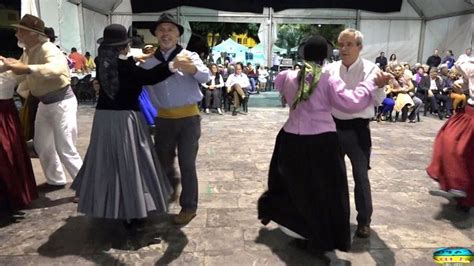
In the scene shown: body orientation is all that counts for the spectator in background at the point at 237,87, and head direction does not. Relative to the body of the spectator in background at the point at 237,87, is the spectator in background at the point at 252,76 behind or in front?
behind

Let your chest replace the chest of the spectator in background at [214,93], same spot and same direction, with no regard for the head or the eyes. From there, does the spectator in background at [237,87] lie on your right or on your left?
on your left

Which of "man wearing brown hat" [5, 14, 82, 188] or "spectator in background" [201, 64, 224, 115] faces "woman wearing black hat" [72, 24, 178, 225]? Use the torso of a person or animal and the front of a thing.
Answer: the spectator in background

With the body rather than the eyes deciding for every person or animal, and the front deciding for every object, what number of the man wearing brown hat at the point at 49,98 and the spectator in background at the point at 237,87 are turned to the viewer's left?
1

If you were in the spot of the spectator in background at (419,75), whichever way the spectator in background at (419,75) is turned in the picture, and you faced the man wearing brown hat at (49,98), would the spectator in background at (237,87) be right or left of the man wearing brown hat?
right

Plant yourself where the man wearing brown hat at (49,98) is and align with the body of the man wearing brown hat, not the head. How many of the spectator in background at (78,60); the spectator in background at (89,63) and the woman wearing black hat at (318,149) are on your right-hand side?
2

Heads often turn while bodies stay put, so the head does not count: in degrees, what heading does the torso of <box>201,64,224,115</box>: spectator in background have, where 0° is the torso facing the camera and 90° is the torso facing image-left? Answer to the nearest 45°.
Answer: approximately 0°

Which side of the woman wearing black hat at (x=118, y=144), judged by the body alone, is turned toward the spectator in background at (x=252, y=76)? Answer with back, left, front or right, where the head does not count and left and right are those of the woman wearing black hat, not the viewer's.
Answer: front

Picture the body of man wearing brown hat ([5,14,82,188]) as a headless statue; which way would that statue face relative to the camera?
to the viewer's left

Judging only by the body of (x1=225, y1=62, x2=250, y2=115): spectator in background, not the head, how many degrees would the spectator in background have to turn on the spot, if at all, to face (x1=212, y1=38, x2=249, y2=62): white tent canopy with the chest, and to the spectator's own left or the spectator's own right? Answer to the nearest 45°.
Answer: approximately 180°

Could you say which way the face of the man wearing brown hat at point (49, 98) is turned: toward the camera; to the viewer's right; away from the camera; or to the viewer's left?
to the viewer's left

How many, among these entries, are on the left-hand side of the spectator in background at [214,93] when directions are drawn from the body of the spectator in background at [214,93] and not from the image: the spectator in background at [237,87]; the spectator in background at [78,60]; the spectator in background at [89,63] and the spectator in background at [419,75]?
2

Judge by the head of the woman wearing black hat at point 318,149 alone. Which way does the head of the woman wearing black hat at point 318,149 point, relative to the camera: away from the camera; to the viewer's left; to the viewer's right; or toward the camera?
away from the camera

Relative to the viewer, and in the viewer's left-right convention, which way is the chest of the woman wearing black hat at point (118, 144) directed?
facing away from the viewer and to the right of the viewer
